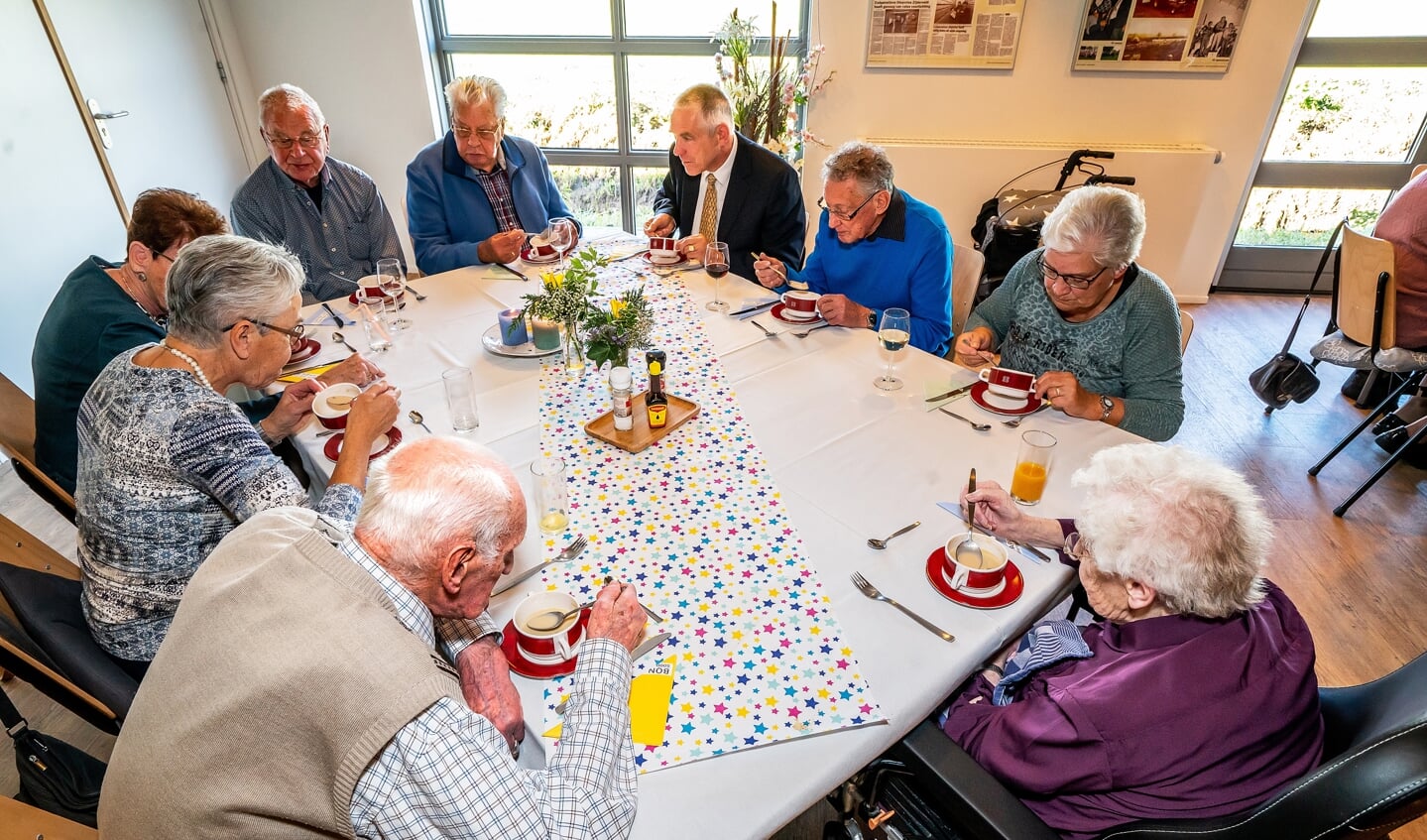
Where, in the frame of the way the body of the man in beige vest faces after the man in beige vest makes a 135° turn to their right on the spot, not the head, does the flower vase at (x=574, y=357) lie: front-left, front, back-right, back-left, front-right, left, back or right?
back-left

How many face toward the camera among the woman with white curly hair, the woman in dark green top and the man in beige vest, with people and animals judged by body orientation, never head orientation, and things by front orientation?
0

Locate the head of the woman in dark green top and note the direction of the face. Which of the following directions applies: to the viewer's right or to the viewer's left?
to the viewer's right

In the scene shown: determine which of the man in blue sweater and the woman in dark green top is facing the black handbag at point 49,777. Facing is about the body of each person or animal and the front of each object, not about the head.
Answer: the man in blue sweater

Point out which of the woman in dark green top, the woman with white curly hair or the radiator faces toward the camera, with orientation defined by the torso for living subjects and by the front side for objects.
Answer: the radiator

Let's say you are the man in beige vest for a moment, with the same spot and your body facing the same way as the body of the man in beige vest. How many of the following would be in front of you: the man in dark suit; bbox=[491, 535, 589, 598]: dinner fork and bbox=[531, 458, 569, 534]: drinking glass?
3

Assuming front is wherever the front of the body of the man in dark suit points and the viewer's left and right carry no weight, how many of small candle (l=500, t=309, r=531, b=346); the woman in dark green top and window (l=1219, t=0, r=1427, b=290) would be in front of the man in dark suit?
2

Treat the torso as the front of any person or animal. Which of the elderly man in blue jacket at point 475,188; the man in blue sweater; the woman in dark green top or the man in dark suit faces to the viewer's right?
the woman in dark green top

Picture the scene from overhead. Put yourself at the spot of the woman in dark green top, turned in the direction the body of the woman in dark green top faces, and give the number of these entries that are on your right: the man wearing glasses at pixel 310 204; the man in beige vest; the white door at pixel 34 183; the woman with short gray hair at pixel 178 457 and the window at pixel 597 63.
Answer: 2

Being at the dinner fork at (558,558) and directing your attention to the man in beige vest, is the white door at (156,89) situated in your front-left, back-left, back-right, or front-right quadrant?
back-right

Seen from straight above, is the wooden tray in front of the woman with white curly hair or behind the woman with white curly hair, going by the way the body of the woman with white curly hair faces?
in front

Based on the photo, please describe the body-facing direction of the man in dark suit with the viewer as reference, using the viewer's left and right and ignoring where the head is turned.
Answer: facing the viewer and to the left of the viewer

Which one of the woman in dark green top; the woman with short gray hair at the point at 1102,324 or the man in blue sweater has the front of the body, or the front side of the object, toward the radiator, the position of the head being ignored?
the woman in dark green top

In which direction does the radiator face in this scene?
toward the camera
